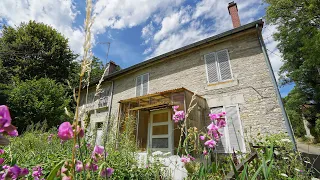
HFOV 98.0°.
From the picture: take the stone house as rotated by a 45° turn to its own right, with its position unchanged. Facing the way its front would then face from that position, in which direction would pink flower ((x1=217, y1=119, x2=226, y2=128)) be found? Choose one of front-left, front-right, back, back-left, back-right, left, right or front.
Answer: left

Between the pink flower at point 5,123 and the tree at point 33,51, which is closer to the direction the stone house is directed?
the pink flower

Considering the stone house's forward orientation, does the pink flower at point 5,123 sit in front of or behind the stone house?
in front

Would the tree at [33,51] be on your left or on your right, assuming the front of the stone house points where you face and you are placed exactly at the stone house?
on your right

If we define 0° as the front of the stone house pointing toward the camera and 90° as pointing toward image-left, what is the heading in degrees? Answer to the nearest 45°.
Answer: approximately 45°

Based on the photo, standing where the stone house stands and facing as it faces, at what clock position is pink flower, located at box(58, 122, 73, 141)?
The pink flower is roughly at 11 o'clock from the stone house.

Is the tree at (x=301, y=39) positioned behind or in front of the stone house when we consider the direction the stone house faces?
behind
